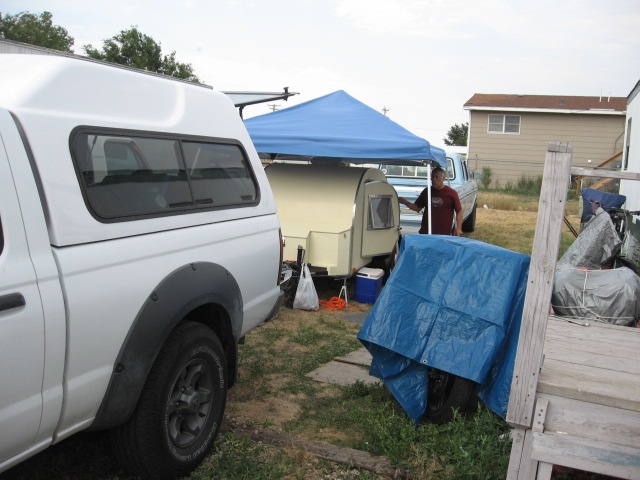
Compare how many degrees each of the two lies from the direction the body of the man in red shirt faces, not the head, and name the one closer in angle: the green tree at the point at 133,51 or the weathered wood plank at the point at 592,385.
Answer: the weathered wood plank

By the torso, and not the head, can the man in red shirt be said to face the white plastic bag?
yes

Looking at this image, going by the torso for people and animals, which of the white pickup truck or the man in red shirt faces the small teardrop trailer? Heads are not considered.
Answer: the man in red shirt

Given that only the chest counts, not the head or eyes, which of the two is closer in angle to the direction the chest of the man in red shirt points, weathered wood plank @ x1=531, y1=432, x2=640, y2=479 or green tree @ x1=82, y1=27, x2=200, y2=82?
the weathered wood plank

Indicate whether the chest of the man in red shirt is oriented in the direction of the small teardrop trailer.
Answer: yes

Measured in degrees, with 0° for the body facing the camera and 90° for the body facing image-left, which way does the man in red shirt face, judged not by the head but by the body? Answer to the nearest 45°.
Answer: approximately 45°

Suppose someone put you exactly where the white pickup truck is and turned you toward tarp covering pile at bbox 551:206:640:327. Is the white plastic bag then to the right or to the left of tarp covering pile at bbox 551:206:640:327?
left

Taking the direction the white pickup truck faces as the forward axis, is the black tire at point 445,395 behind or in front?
behind

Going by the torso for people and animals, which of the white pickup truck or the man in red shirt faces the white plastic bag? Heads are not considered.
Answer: the man in red shirt

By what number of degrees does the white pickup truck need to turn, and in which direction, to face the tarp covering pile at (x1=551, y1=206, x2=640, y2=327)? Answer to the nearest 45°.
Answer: approximately 135° to its left
